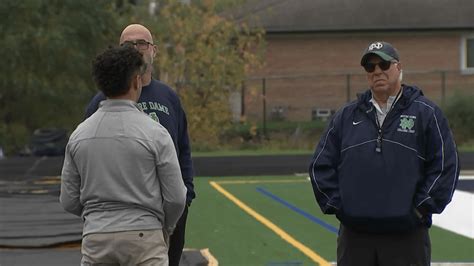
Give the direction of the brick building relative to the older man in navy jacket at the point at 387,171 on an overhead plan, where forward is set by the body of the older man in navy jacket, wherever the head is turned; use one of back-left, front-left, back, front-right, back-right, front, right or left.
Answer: back

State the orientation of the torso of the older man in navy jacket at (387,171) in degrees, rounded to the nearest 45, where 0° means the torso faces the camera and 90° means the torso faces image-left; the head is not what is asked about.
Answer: approximately 0°

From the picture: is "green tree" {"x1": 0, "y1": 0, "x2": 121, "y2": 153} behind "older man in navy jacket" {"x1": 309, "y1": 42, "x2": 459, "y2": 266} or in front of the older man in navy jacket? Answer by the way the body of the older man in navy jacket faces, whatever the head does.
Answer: behind

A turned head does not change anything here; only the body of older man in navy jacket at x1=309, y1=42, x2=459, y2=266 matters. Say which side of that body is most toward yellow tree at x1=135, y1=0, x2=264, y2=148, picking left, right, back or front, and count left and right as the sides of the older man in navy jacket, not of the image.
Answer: back
